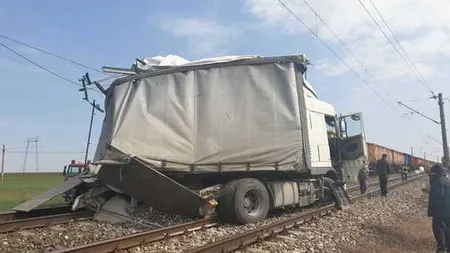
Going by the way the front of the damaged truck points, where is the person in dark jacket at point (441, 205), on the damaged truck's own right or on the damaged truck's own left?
on the damaged truck's own right

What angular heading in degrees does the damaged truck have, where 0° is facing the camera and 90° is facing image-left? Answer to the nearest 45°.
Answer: approximately 225°

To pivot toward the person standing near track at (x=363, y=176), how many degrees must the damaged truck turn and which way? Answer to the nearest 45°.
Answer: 0° — it already faces them
